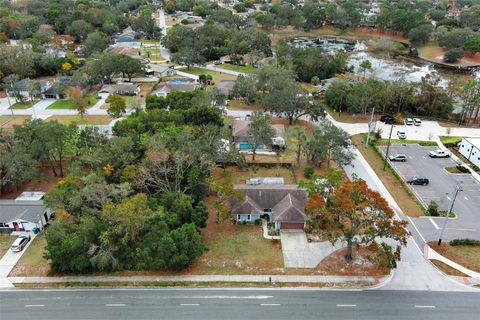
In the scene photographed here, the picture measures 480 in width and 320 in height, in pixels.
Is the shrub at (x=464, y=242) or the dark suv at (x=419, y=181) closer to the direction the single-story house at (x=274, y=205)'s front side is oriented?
the shrub

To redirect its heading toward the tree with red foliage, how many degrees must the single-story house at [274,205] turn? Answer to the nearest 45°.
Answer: approximately 45° to its left

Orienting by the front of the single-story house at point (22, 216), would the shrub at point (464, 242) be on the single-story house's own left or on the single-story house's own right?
on the single-story house's own left

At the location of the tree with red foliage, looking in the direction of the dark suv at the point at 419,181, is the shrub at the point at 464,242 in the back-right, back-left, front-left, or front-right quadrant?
front-right

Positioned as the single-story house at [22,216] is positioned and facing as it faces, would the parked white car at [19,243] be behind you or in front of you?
in front

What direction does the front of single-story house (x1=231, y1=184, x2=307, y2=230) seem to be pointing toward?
toward the camera

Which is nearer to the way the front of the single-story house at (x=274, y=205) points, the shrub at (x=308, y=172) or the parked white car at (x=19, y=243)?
the parked white car

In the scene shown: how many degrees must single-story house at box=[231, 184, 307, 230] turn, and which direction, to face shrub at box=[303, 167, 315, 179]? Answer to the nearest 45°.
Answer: approximately 135° to its left

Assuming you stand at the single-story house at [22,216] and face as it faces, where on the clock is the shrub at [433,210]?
The shrub is roughly at 10 o'clock from the single-story house.

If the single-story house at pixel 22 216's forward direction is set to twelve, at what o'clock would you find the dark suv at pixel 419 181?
The dark suv is roughly at 10 o'clock from the single-story house.

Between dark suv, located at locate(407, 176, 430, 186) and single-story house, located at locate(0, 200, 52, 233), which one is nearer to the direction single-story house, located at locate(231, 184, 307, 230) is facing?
the single-story house

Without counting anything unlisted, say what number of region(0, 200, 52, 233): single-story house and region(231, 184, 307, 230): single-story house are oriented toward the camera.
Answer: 2

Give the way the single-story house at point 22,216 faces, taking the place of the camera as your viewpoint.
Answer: facing the viewer

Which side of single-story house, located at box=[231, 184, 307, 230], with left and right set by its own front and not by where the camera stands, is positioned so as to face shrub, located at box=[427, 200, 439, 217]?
left

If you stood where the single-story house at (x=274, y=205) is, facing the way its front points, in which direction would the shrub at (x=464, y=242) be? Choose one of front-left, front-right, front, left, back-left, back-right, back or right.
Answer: left
